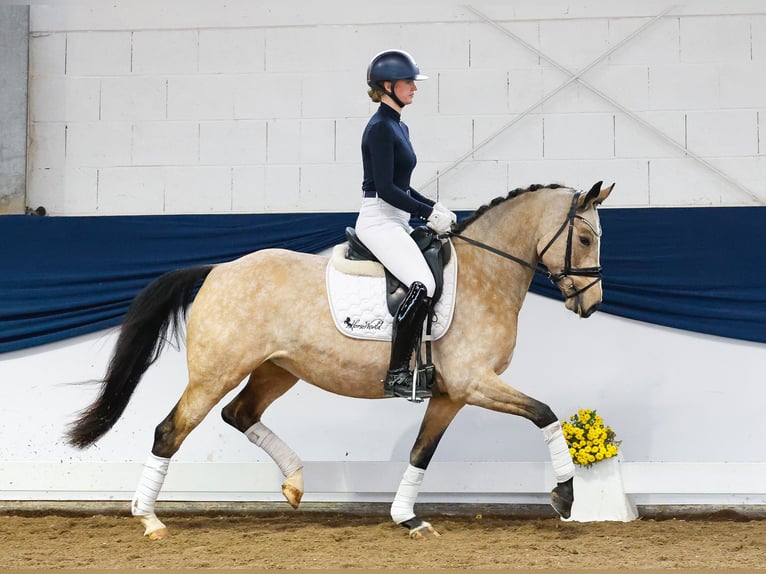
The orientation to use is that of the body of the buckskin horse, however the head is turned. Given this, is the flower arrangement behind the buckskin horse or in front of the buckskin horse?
in front

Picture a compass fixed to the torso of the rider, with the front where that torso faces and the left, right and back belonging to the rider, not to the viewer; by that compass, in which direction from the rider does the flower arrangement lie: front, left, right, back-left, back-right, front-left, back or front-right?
front-left

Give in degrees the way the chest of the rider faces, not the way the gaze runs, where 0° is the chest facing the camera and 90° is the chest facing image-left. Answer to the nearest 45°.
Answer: approximately 270°

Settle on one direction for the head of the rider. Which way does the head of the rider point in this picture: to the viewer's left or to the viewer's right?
to the viewer's right

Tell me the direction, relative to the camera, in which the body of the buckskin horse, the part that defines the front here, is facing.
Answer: to the viewer's right
